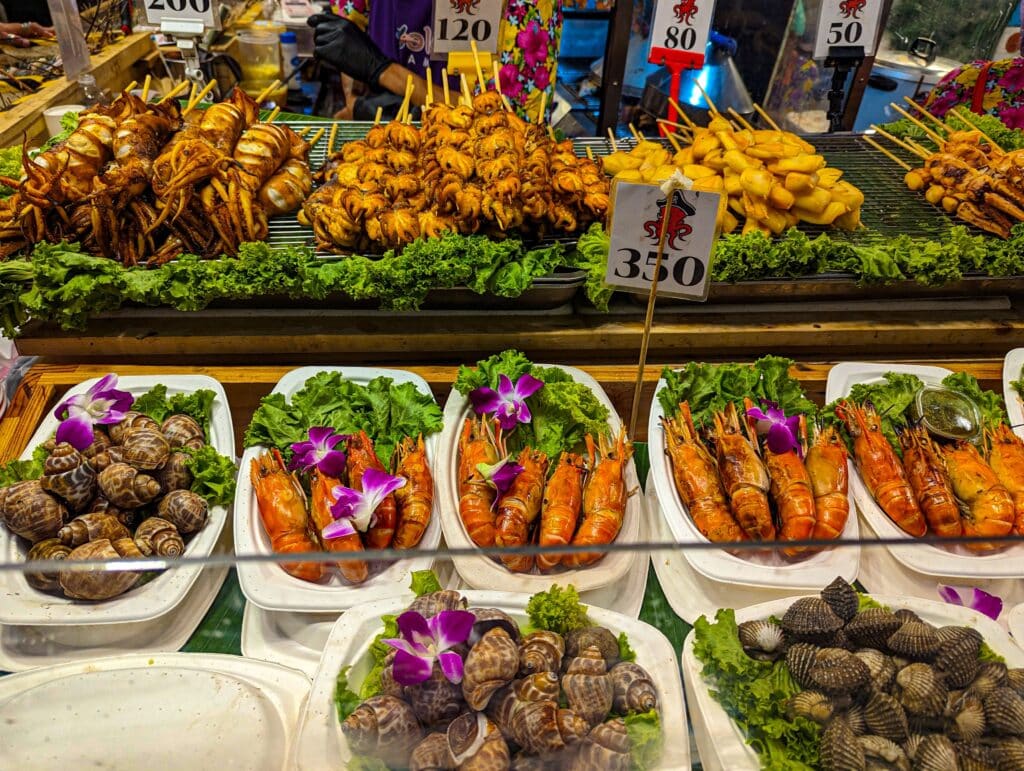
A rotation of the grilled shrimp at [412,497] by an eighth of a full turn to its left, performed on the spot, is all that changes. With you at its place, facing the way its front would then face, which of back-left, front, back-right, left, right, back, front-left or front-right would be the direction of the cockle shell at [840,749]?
back

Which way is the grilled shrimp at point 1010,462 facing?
away from the camera

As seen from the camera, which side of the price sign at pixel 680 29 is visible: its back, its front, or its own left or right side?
front

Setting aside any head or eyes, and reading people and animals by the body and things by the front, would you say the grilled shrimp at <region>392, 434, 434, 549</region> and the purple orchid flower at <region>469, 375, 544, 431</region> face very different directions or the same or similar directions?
very different directions

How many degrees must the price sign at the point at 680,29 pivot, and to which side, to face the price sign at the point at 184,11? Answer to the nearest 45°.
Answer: approximately 90° to its right

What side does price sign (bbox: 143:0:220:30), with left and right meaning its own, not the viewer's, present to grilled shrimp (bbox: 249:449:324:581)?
front

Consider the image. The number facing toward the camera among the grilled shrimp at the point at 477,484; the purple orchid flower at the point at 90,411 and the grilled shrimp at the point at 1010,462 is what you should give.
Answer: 1

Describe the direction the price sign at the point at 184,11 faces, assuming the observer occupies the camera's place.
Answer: facing the viewer

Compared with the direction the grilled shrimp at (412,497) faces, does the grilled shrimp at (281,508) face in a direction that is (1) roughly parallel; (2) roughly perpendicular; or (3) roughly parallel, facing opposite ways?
roughly parallel

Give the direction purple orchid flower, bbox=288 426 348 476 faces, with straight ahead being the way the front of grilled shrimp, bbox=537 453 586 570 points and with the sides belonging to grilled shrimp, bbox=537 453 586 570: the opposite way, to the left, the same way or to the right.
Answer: the opposite way

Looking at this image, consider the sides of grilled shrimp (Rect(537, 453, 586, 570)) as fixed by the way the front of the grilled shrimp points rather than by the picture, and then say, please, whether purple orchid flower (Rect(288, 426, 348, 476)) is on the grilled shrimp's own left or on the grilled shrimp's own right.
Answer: on the grilled shrimp's own left

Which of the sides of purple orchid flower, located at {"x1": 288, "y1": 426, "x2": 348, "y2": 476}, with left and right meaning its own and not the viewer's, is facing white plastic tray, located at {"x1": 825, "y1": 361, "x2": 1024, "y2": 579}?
left

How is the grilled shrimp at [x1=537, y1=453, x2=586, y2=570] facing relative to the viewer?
away from the camera

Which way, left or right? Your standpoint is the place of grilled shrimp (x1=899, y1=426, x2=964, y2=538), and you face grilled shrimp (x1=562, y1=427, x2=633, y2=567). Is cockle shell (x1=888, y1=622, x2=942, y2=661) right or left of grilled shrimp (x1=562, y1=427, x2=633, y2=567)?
left

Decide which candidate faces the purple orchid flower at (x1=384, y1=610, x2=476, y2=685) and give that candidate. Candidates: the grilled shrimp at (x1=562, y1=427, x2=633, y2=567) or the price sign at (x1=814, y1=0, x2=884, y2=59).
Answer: the price sign

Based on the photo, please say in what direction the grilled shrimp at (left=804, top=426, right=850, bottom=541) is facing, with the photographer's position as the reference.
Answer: facing away from the viewer

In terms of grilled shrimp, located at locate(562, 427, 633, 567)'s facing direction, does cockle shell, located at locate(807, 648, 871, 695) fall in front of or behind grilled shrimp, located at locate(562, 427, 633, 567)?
behind

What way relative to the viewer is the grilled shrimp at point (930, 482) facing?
away from the camera

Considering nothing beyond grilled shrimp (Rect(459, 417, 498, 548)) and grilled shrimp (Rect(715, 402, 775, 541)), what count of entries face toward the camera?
0

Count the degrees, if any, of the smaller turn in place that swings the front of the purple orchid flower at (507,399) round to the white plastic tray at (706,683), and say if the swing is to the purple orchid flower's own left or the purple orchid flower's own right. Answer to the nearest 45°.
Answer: approximately 45° to the purple orchid flower's own left

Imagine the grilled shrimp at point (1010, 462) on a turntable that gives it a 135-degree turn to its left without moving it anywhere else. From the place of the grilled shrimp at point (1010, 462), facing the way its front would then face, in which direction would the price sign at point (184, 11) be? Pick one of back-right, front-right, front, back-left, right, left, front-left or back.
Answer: front-right
